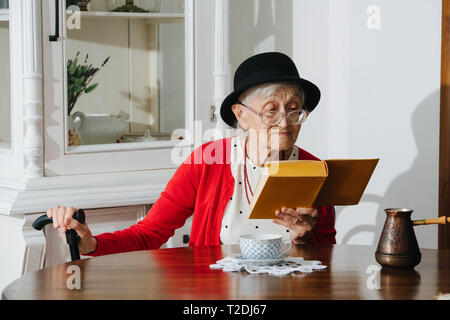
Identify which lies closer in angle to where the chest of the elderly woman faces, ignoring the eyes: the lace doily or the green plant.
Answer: the lace doily

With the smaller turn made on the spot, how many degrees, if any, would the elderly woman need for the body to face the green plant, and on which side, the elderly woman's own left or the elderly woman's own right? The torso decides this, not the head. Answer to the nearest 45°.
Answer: approximately 180°

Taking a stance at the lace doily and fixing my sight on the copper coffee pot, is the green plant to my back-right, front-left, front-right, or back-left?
back-left

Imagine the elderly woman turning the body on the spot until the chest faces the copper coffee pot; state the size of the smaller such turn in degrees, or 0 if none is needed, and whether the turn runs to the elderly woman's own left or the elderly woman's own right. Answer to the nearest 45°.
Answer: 0° — they already face it

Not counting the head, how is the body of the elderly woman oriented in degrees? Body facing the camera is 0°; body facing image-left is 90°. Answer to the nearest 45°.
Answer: approximately 315°
